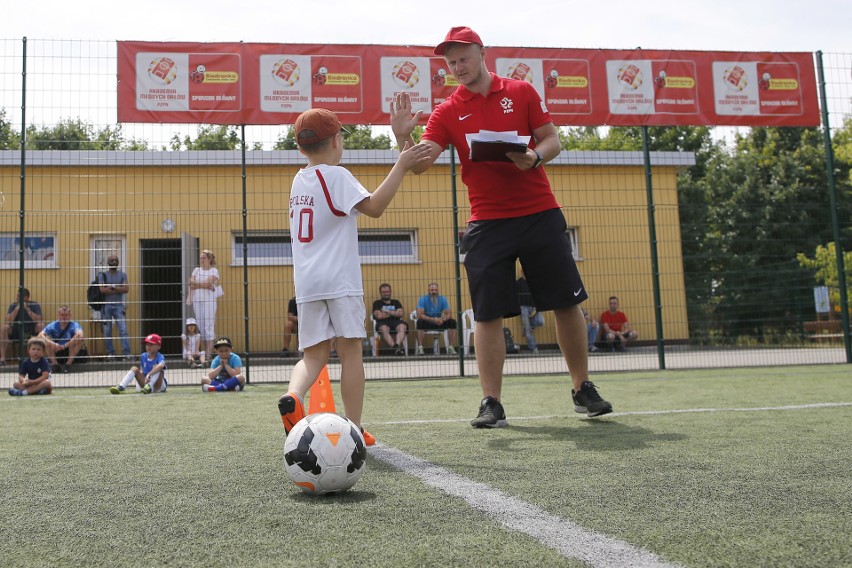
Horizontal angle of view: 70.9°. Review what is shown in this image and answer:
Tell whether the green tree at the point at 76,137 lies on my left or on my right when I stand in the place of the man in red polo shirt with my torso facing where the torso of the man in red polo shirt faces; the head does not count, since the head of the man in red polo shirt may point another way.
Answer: on my right

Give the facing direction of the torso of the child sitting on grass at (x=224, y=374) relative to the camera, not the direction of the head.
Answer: toward the camera

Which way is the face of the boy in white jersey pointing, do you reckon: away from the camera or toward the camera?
away from the camera

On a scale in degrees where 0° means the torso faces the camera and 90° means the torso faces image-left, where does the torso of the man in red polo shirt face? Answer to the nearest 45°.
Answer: approximately 0°

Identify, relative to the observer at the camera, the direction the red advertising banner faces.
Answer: facing the viewer

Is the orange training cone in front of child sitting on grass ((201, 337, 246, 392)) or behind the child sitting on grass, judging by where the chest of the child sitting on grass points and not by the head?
in front

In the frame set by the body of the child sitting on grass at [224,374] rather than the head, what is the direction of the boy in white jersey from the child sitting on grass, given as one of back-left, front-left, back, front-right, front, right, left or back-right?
front

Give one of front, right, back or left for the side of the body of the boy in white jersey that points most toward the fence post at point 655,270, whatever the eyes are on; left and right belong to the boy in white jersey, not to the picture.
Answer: front

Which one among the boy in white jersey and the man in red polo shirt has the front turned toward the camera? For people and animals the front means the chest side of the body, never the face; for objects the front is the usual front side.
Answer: the man in red polo shirt

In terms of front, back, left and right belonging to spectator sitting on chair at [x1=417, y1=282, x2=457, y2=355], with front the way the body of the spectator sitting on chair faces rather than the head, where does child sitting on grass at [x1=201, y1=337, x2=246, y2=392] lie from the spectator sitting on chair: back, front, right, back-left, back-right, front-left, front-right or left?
front-right

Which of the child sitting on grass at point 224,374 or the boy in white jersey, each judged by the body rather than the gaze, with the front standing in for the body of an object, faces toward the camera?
the child sitting on grass

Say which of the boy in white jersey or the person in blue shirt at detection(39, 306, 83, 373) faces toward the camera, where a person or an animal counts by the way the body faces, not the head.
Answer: the person in blue shirt

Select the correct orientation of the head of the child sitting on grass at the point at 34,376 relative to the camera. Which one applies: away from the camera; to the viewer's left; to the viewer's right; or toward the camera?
toward the camera

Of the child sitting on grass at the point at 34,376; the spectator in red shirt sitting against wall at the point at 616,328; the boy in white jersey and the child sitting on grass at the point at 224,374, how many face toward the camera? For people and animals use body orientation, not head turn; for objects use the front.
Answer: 3

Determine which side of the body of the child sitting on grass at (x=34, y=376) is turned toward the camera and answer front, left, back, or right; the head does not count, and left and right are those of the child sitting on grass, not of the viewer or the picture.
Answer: front

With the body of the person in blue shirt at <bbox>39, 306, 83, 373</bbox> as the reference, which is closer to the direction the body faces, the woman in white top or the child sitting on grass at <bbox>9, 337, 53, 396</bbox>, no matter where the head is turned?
the child sitting on grass

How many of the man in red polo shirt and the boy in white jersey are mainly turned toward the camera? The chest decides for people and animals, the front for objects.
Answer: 1
